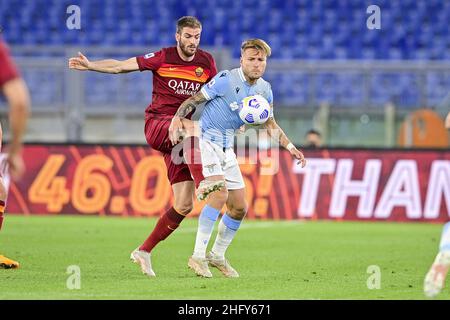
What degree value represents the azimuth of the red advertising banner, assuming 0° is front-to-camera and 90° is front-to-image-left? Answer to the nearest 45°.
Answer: approximately 0°

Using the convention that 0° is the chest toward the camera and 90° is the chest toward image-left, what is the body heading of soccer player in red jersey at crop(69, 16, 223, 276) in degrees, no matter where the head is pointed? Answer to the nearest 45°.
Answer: approximately 315°

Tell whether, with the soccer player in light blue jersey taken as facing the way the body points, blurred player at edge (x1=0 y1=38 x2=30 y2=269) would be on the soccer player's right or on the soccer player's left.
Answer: on the soccer player's right

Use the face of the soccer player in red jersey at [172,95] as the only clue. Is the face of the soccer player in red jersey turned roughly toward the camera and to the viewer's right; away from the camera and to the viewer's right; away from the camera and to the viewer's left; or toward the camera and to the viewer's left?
toward the camera and to the viewer's right

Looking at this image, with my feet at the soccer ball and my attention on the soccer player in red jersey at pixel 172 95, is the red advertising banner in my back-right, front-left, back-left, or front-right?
front-right

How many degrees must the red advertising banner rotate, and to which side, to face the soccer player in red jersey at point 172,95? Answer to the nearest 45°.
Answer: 0° — it already faces them

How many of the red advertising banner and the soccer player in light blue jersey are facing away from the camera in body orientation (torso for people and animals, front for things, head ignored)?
0

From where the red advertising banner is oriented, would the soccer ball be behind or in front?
in front

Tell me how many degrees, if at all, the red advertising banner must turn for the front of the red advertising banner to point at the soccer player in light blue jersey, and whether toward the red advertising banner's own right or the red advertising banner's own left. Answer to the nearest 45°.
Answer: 0° — it already faces them

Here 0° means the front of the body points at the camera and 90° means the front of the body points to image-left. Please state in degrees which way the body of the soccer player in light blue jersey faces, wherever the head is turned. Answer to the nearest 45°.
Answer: approximately 315°

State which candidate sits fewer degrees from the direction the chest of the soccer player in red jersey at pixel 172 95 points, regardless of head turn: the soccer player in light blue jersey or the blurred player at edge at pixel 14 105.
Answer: the soccer player in light blue jersey

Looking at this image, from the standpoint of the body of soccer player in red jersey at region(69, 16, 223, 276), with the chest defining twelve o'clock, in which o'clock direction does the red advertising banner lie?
The red advertising banner is roughly at 8 o'clock from the soccer player in red jersey.

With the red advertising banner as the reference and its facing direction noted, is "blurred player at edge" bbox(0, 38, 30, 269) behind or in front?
in front
